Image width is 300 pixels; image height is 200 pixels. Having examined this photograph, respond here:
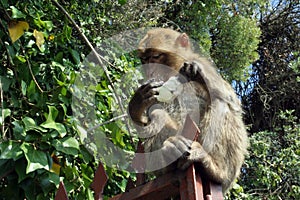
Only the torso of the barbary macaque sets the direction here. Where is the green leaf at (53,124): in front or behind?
in front

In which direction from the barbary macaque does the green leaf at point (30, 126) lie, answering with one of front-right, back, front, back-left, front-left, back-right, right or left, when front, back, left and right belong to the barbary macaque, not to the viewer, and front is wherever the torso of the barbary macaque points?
front-right

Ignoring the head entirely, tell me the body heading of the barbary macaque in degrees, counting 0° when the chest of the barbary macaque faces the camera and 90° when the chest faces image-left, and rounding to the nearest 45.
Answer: approximately 45°

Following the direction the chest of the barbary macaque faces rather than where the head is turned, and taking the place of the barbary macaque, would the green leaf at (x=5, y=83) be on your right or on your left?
on your right

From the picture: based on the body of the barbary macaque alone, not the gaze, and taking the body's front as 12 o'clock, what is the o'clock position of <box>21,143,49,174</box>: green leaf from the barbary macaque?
The green leaf is roughly at 1 o'clock from the barbary macaque.

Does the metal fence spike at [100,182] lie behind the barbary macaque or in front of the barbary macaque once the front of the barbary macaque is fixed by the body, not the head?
in front

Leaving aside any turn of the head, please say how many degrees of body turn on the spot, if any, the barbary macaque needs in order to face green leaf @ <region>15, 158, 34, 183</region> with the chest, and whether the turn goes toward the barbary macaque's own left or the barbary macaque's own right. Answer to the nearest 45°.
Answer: approximately 45° to the barbary macaque's own right
